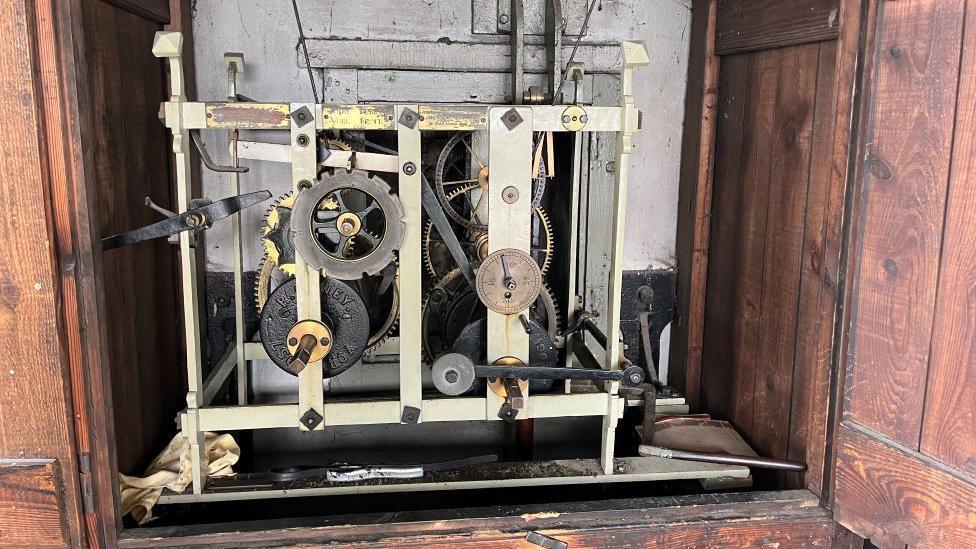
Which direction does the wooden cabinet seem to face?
toward the camera
